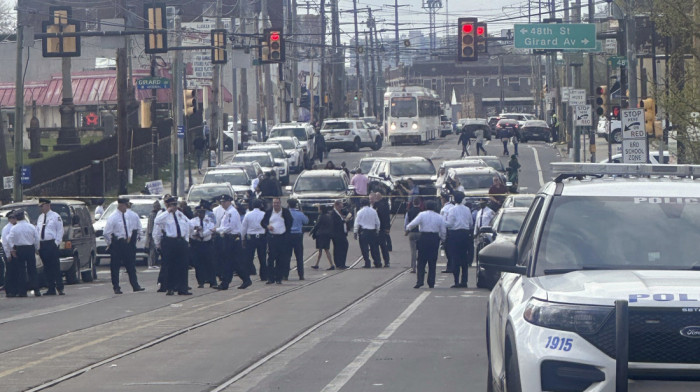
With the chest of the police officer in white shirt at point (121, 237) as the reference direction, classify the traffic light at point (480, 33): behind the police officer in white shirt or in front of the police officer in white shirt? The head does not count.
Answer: behind

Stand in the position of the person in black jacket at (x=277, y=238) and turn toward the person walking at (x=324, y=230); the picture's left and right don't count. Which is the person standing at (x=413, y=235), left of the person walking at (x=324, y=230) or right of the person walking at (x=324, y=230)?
right

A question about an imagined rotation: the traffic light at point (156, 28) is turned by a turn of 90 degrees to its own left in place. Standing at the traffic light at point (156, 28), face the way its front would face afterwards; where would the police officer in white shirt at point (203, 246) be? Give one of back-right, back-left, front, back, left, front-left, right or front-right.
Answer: left

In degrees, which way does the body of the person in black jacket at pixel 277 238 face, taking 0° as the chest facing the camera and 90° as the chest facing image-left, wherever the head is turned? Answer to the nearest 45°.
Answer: approximately 0°

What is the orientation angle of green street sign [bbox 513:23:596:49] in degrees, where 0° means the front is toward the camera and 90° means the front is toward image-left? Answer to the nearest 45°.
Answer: approximately 0°

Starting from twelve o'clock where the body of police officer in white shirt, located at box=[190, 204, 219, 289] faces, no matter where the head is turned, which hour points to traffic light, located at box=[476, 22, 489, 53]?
The traffic light is roughly at 7 o'clock from the police officer in white shirt.

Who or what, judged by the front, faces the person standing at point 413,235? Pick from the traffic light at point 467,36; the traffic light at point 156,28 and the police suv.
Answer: the traffic light at point 467,36
